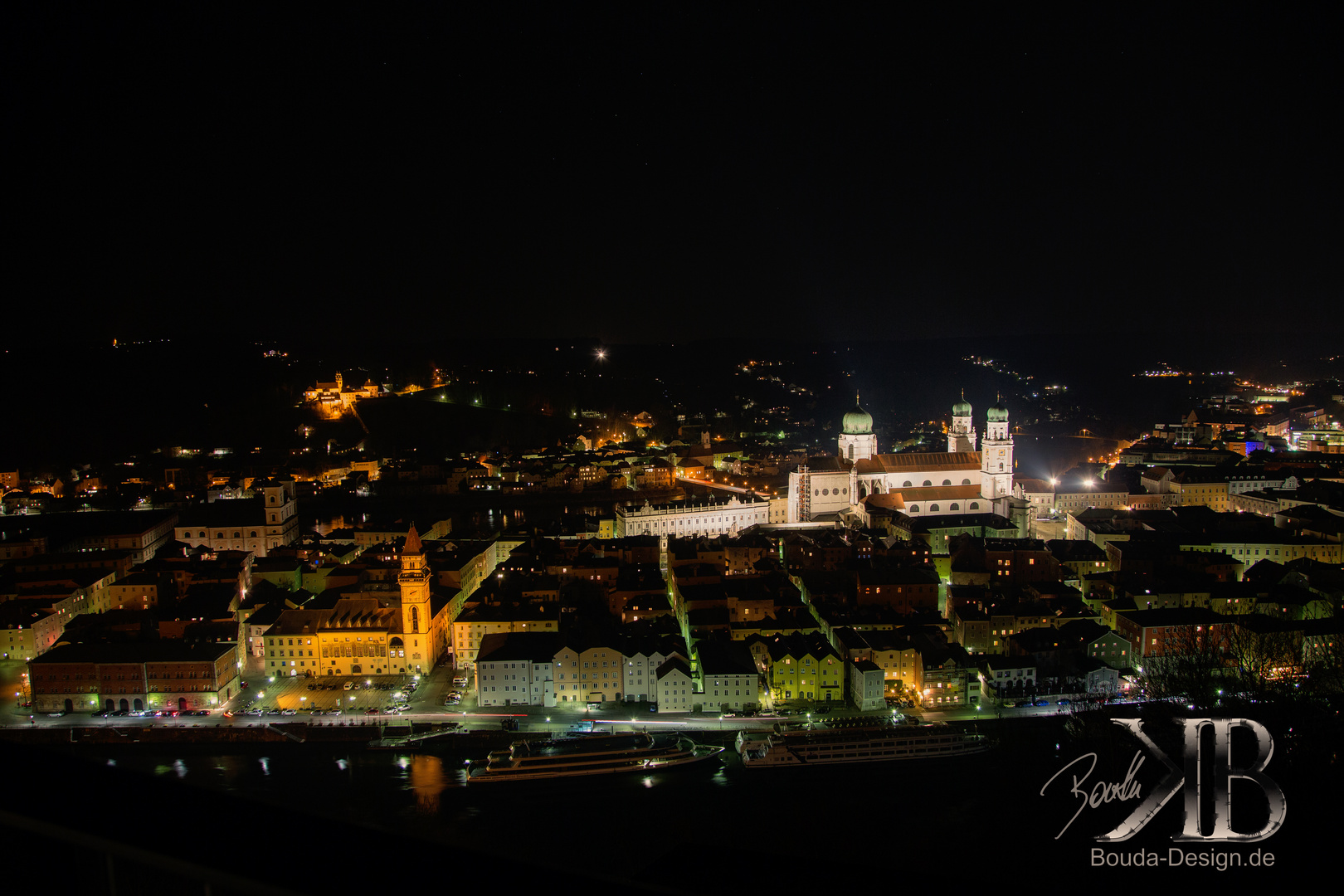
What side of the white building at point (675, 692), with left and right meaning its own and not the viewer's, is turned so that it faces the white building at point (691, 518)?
back

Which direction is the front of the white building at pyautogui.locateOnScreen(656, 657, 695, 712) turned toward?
toward the camera

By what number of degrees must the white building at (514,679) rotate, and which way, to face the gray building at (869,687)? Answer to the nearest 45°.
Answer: approximately 90° to its left

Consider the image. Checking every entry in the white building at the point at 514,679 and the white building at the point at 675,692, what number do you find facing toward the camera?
2

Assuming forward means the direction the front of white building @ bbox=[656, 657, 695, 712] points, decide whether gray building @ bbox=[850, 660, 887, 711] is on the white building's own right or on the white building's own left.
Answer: on the white building's own left

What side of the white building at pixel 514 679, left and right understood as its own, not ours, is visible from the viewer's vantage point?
front

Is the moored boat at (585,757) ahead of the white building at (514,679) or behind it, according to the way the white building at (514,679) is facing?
ahead

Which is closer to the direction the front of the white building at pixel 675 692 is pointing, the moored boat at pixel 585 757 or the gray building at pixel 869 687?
the moored boat
